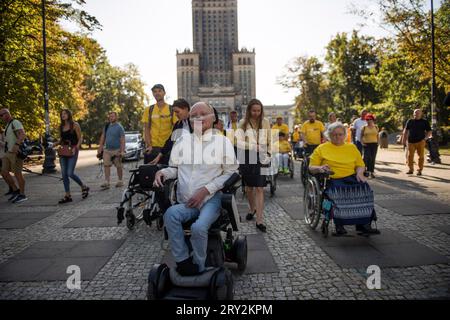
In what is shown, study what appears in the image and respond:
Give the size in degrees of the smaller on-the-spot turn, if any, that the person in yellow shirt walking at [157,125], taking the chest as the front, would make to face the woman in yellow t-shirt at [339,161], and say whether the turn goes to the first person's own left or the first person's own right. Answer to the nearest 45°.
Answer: approximately 45° to the first person's own left

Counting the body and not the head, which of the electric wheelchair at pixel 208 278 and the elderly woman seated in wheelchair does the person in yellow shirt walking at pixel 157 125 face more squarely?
the electric wheelchair

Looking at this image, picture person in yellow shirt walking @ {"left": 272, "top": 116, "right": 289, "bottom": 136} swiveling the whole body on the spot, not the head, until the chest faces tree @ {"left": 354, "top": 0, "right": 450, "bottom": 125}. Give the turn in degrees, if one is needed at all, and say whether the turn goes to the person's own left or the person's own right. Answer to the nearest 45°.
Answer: approximately 135° to the person's own left

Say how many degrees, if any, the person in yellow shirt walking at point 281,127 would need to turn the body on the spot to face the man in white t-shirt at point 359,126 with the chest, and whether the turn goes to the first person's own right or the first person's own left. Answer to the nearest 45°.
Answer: approximately 135° to the first person's own left

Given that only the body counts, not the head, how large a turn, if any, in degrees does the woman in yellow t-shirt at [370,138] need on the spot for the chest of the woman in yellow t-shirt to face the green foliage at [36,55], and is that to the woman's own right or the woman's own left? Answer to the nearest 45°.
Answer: approximately 90° to the woman's own right

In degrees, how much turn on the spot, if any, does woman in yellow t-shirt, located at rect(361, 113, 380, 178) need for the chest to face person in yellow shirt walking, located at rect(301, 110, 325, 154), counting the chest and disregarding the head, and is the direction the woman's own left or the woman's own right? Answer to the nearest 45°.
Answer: approximately 45° to the woman's own right
